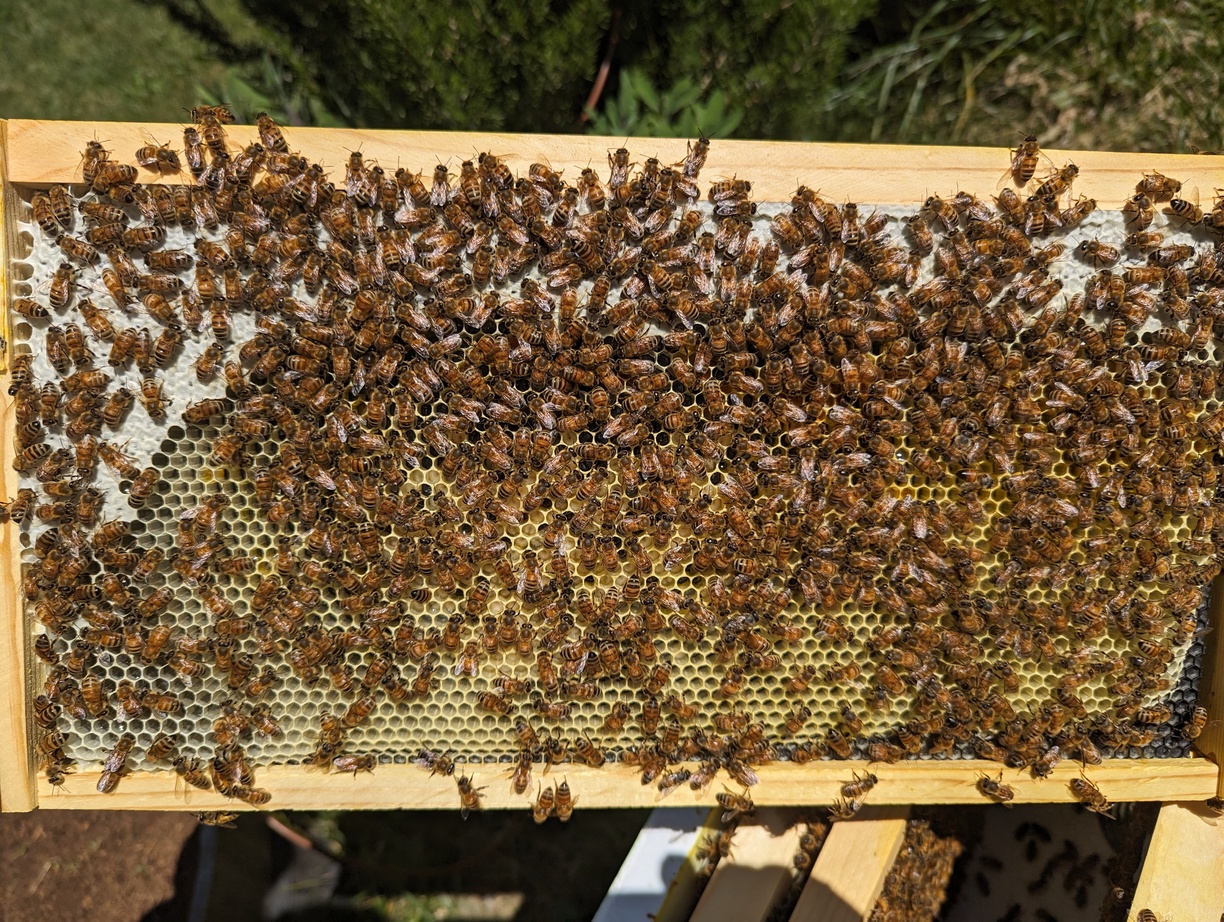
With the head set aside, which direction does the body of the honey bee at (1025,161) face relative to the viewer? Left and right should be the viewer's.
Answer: facing away from the viewer

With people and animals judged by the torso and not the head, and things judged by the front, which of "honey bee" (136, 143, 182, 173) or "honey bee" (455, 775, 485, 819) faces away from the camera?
"honey bee" (455, 775, 485, 819)

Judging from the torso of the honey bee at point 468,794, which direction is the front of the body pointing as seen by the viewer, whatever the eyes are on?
away from the camera
